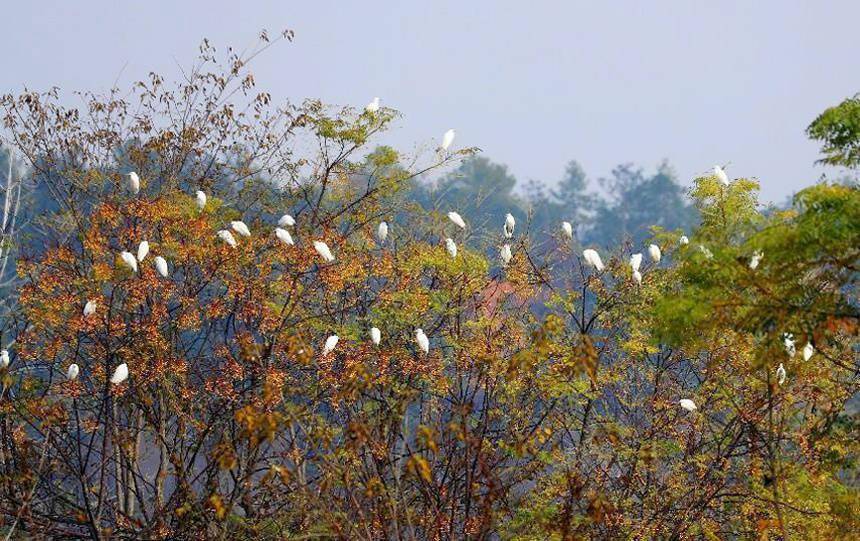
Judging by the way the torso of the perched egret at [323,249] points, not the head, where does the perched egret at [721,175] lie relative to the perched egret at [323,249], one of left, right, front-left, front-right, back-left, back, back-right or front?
back

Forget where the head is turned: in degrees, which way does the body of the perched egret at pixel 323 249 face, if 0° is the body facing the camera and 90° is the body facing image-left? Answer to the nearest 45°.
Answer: approximately 90°

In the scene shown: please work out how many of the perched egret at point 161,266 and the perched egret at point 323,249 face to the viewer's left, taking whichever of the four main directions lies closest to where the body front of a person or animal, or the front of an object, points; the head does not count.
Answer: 2

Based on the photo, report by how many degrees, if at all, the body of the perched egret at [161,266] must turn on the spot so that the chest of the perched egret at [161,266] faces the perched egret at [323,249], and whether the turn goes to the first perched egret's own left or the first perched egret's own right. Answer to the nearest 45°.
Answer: approximately 180°

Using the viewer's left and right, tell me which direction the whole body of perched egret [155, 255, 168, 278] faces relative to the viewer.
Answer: facing to the left of the viewer
